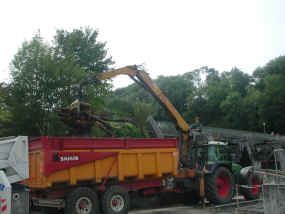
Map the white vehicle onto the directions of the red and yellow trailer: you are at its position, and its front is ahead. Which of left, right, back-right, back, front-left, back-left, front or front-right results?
back

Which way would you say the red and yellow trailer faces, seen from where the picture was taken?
facing away from the viewer and to the right of the viewer

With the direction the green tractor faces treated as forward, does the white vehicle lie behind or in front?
behind

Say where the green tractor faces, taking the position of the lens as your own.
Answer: facing away from the viewer and to the right of the viewer

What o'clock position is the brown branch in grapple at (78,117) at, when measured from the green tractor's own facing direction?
The brown branch in grapple is roughly at 6 o'clock from the green tractor.

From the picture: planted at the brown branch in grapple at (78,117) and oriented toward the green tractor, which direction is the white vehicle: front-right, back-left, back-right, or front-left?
back-right

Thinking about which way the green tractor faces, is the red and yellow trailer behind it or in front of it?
behind
